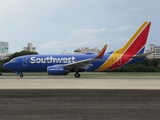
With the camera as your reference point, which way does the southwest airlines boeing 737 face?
facing to the left of the viewer
